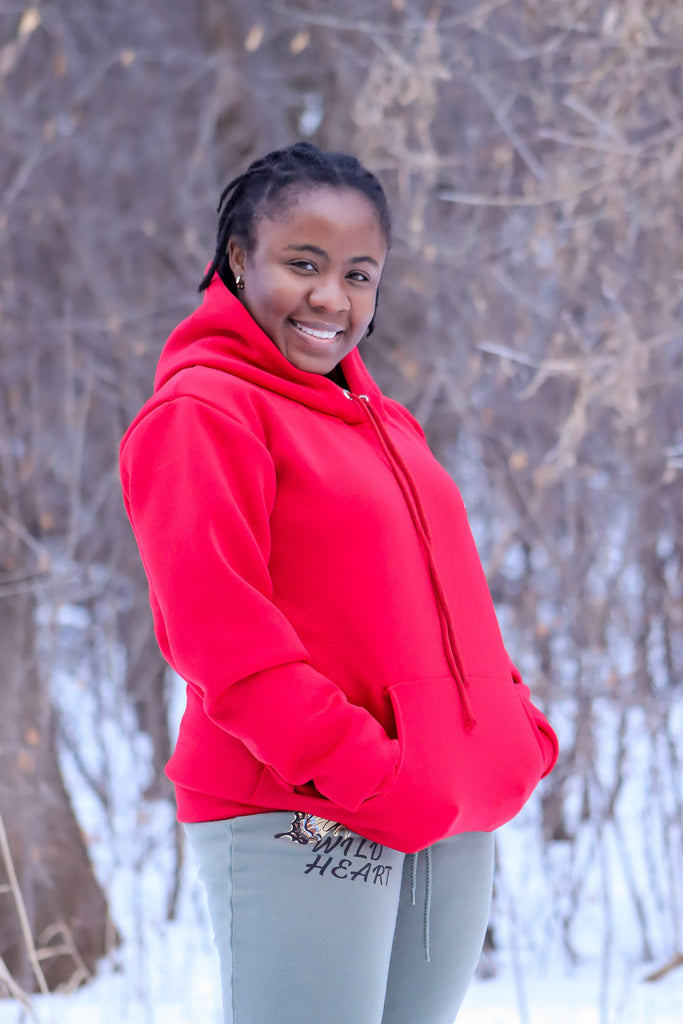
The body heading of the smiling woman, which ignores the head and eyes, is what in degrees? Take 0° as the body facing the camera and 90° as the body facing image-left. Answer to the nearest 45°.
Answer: approximately 315°
